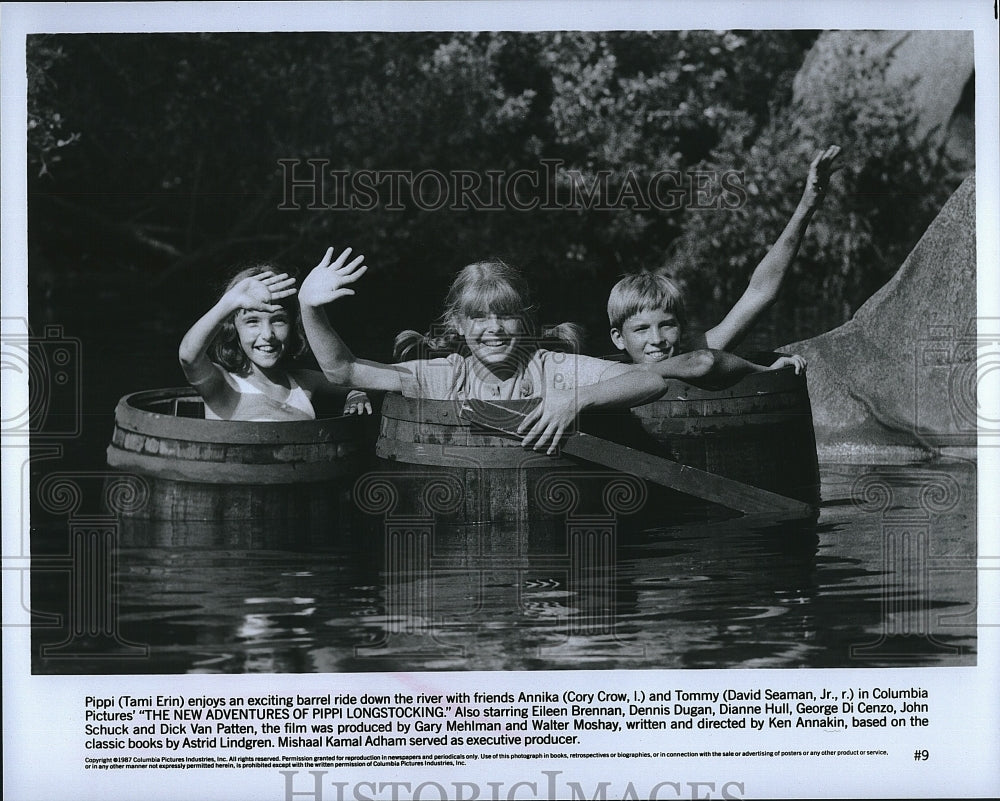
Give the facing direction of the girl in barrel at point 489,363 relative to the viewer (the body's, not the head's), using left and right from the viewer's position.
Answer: facing the viewer

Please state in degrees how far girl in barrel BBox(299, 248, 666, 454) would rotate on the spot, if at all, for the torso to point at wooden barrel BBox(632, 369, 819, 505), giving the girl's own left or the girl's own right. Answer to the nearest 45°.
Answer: approximately 90° to the girl's own left
